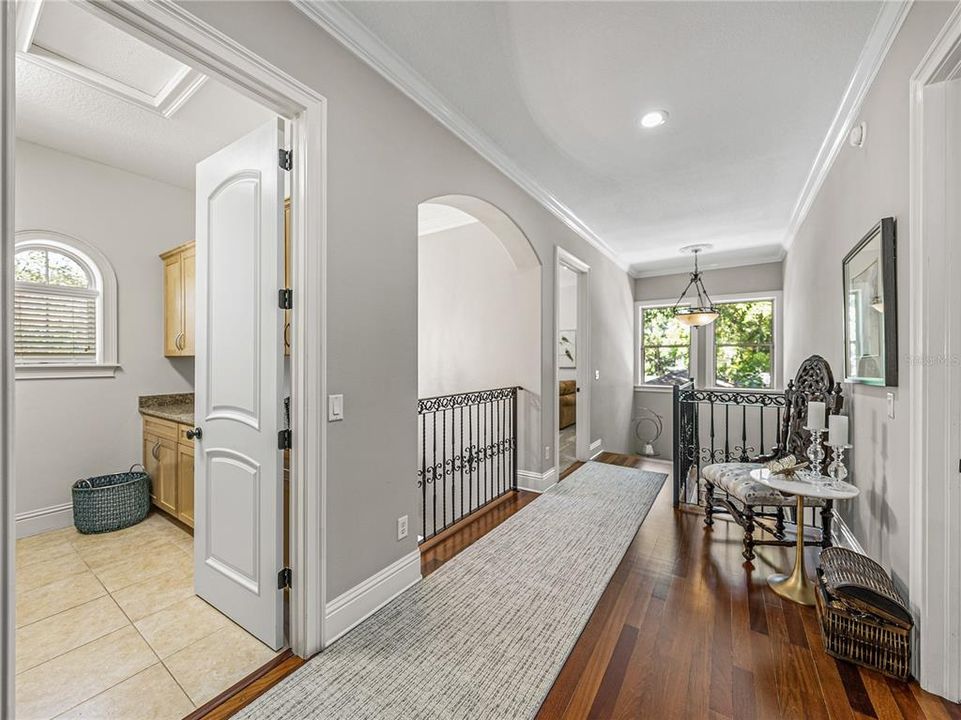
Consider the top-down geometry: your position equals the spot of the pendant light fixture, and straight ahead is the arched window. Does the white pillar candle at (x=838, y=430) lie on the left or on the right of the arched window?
left

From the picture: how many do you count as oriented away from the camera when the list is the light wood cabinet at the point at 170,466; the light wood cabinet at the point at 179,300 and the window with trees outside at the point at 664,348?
0

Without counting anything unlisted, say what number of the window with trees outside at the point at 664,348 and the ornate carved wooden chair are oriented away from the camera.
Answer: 0

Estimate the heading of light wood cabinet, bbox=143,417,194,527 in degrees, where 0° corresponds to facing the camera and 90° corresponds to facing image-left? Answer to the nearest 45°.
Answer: approximately 45°

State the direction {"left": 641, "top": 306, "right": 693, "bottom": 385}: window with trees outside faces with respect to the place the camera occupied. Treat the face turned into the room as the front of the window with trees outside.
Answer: facing the viewer

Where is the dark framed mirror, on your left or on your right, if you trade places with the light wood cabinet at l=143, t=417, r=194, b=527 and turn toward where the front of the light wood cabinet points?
on your left

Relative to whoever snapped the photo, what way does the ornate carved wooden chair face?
facing the viewer and to the left of the viewer

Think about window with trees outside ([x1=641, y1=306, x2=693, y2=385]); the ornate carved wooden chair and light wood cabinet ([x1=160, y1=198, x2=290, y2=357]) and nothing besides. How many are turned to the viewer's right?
0

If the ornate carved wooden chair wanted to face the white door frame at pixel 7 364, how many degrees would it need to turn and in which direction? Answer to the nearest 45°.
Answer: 0° — it already faces it

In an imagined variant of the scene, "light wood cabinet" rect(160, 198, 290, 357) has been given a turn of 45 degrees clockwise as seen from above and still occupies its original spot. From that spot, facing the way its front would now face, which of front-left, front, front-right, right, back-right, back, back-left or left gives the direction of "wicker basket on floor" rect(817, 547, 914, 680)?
back-left

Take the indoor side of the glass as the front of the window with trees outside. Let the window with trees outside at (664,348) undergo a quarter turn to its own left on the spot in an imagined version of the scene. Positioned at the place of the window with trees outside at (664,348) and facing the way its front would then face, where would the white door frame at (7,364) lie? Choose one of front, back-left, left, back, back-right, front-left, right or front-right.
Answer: right

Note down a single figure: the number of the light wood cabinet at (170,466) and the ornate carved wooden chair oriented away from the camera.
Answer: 0

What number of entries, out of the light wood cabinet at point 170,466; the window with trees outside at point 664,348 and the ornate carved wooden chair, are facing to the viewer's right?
0

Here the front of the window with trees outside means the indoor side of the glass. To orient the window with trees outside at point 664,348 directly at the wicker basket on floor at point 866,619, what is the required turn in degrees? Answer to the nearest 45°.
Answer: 0° — it already faces it
